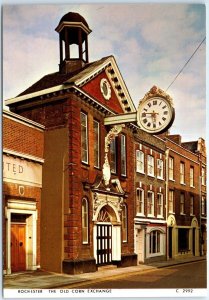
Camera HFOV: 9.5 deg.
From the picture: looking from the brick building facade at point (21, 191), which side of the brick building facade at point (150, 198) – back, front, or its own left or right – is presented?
right

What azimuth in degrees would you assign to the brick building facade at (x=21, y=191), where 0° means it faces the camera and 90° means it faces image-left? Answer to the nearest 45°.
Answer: approximately 315°

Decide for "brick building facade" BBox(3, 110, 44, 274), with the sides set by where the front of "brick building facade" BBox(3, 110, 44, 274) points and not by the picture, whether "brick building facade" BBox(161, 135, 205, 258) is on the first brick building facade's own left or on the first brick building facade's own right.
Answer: on the first brick building facade's own left

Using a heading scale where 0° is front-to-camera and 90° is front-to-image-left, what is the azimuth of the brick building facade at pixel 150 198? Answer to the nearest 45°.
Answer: approximately 315°
